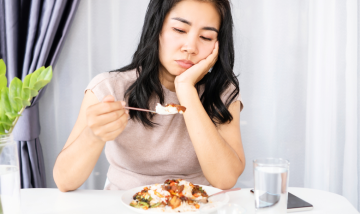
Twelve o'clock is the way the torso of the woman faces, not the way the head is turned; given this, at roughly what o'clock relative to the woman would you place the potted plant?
The potted plant is roughly at 1 o'clock from the woman.

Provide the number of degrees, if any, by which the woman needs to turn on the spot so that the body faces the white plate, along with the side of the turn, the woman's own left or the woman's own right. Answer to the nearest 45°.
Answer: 0° — they already face it

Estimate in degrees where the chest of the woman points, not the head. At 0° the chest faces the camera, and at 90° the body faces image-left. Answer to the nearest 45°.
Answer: approximately 0°

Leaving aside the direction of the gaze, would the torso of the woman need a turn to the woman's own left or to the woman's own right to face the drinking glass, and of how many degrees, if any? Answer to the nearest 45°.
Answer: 0° — they already face it
